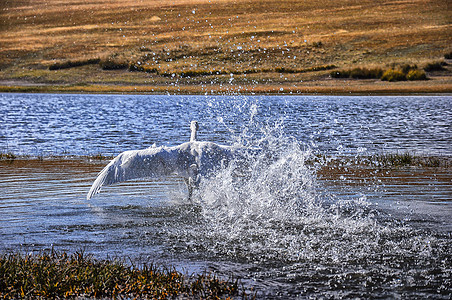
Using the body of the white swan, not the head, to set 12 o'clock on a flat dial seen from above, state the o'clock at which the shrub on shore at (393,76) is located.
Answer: The shrub on shore is roughly at 1 o'clock from the white swan.

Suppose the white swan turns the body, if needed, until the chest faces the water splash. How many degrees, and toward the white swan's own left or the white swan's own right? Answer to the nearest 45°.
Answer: approximately 135° to the white swan's own right

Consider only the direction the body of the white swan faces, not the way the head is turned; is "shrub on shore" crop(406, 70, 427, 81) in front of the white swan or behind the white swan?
in front

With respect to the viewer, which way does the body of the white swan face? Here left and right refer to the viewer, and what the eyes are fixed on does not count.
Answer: facing away from the viewer

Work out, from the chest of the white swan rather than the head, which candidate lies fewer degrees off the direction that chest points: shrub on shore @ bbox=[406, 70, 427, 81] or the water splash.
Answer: the shrub on shore
